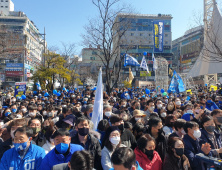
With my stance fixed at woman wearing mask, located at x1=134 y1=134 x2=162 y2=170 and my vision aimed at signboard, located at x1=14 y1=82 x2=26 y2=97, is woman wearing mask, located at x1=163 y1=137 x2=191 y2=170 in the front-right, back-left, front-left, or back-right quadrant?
back-right

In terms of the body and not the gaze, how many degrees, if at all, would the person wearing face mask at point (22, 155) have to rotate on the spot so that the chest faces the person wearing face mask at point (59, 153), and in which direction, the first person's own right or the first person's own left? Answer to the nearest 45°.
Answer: approximately 90° to the first person's own left

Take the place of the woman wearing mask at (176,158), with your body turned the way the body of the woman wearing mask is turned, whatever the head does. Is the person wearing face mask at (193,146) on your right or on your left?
on your left

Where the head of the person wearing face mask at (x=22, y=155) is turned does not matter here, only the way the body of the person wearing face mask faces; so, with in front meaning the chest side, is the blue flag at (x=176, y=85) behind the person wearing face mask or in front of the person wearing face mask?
behind

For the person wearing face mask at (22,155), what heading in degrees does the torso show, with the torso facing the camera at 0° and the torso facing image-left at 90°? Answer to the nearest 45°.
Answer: approximately 45°

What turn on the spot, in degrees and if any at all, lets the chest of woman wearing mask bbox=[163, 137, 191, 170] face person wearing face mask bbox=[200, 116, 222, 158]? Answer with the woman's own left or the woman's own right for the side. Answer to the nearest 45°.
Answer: approximately 90° to the woman's own left

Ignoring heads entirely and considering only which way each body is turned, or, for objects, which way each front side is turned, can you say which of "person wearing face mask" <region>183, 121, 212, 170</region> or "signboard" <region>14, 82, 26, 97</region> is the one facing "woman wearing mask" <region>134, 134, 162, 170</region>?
the signboard

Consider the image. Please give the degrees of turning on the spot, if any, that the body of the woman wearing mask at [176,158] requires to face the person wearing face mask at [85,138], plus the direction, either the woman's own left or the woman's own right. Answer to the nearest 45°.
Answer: approximately 135° to the woman's own right

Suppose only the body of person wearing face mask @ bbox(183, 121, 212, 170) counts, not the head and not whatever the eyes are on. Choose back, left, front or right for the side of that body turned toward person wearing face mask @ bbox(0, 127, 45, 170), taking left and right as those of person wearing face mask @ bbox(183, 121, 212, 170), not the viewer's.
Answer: right

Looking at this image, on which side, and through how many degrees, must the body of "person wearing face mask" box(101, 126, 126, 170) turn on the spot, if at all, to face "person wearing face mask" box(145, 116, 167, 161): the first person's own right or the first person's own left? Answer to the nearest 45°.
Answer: approximately 90° to the first person's own left
